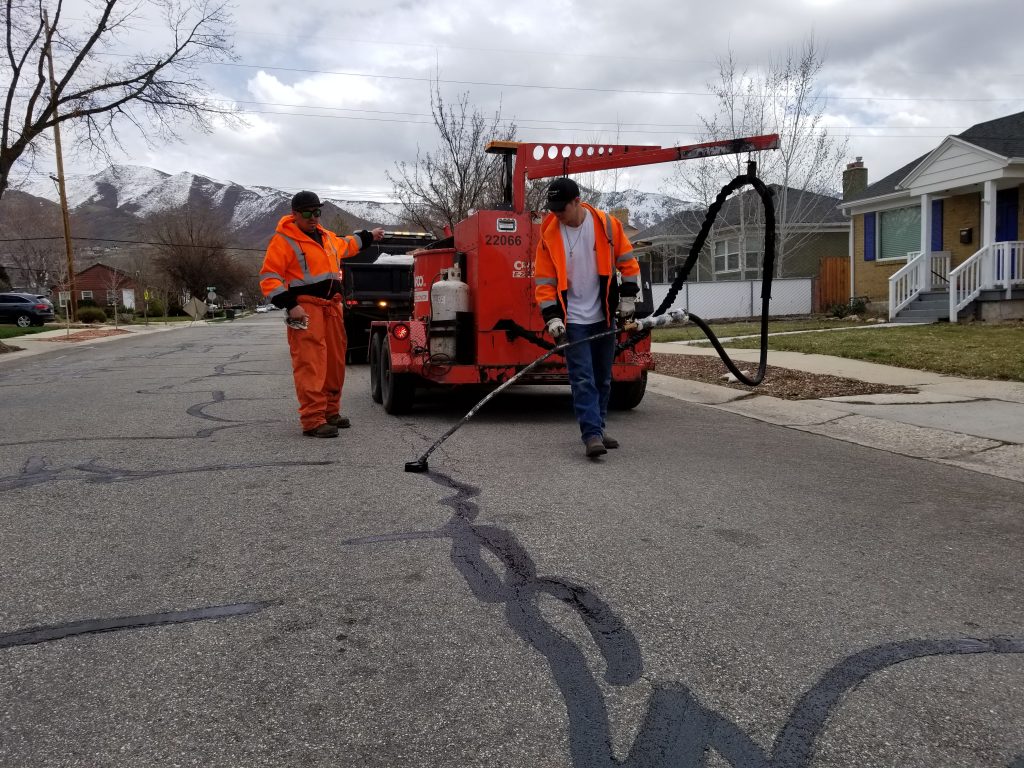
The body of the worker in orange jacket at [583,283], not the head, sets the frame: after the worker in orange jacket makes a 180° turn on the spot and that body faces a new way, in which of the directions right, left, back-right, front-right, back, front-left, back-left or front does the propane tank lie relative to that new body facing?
front-left

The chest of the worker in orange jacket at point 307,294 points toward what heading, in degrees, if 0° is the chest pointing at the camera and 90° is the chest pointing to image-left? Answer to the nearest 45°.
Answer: approximately 315°

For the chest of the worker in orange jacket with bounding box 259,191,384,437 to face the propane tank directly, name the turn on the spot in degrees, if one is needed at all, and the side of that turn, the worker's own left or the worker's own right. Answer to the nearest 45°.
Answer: approximately 90° to the worker's own left

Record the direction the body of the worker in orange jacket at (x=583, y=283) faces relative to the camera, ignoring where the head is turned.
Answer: toward the camera

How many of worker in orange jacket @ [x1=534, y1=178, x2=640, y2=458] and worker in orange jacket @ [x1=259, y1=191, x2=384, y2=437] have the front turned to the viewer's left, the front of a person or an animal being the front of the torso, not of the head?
0

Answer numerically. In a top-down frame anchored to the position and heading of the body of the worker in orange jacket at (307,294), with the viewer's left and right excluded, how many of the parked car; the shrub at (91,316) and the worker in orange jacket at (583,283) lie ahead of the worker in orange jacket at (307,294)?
1

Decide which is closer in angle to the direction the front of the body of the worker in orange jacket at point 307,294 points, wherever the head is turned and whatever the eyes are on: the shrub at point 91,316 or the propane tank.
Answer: the propane tank

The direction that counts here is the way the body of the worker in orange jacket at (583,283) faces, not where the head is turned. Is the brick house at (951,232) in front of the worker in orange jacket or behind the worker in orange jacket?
behind

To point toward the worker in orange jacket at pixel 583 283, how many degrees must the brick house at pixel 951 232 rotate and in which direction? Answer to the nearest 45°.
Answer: approximately 45° to its left

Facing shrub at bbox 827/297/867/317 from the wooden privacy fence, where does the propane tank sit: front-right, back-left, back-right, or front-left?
front-right

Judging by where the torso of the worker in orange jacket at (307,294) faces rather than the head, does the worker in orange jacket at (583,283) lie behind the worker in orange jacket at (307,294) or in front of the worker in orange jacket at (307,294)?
in front

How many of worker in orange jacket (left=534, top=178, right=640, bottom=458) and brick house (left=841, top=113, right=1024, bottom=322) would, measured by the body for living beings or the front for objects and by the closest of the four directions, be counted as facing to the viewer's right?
0

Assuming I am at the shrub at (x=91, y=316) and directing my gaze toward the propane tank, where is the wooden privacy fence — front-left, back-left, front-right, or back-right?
front-left

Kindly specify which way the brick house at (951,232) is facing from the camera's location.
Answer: facing the viewer and to the left of the viewer

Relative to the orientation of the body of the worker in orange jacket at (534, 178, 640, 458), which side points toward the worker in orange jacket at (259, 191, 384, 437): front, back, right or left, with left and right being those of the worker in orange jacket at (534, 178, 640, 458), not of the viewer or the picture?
right

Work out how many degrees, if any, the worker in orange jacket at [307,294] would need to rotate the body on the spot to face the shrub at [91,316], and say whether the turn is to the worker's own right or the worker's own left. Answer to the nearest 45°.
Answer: approximately 135° to the worker's own left

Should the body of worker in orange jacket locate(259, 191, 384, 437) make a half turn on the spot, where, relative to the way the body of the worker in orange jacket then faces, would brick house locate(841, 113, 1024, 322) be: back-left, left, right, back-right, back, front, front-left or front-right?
right
